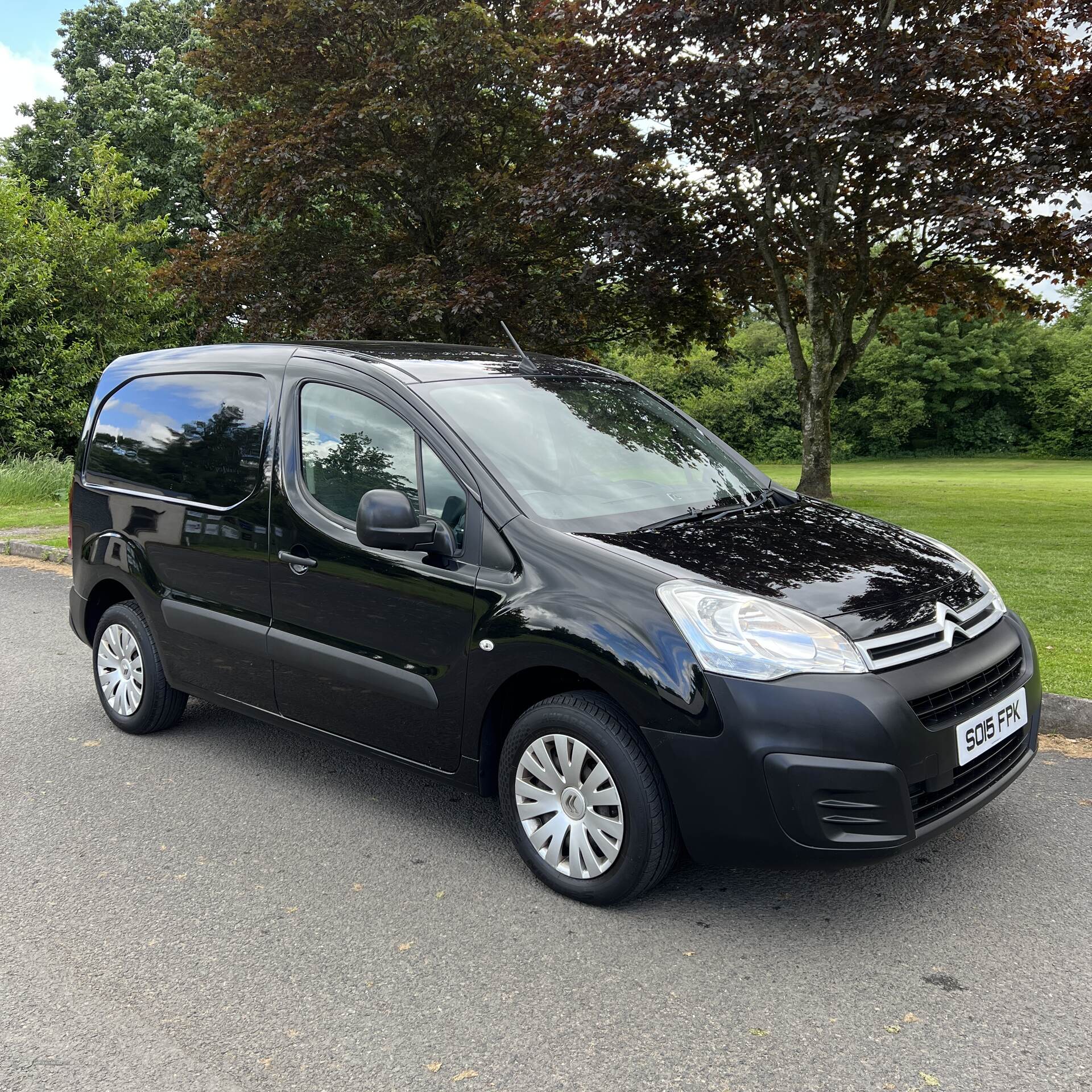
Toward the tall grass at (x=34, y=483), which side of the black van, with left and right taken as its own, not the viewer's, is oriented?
back

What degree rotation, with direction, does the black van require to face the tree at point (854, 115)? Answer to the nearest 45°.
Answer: approximately 135° to its left

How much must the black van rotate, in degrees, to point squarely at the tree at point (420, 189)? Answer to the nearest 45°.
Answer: approximately 135° to its left

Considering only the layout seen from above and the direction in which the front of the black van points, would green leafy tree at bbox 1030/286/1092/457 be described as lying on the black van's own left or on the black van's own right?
on the black van's own left

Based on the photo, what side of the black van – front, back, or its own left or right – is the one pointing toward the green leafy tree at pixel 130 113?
back

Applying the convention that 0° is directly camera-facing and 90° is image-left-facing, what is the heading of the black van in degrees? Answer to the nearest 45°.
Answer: approximately 315°

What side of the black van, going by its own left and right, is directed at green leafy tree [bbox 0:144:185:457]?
back
